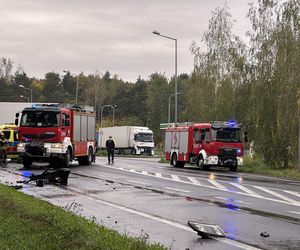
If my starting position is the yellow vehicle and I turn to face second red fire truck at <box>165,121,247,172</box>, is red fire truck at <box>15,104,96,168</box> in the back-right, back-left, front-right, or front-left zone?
front-right

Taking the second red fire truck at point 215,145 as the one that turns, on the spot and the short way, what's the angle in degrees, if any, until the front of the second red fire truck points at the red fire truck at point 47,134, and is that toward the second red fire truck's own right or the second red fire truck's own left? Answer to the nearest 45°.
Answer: approximately 90° to the second red fire truck's own right

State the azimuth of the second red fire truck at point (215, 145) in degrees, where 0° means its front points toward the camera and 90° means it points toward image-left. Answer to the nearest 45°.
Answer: approximately 315°

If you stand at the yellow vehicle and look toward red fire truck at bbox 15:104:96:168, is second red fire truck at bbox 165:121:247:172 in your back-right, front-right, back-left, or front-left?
front-left

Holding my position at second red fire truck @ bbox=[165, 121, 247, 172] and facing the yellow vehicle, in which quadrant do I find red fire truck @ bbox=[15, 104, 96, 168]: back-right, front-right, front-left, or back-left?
front-left

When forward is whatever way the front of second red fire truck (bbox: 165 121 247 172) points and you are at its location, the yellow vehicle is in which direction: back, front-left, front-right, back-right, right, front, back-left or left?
back-right
